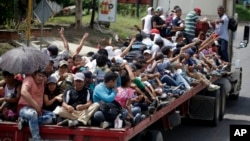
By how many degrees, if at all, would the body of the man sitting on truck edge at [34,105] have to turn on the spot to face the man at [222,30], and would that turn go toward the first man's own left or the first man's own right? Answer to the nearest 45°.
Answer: approximately 90° to the first man's own left

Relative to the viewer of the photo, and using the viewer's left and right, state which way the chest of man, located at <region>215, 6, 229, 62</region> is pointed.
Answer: facing the viewer and to the left of the viewer

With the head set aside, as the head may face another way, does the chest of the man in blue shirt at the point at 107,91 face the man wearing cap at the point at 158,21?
no

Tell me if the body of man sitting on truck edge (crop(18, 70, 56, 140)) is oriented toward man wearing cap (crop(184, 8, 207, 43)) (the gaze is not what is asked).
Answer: no

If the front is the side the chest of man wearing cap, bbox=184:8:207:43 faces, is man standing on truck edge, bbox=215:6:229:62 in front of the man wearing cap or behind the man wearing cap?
in front

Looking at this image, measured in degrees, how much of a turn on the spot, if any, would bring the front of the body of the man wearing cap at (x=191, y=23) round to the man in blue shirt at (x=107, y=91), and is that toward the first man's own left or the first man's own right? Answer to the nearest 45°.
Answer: approximately 90° to the first man's own right

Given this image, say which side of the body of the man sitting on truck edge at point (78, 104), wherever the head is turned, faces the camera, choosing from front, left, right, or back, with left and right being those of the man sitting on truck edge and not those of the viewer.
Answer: front

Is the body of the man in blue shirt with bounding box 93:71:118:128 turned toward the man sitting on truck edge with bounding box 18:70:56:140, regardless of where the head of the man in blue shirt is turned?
no

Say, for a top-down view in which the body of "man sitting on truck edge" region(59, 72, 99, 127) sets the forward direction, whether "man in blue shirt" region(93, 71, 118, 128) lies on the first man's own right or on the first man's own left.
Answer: on the first man's own left

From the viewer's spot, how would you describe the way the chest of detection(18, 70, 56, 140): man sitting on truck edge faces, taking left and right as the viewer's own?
facing the viewer and to the right of the viewer

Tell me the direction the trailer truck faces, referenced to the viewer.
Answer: facing away from the viewer and to the right of the viewer

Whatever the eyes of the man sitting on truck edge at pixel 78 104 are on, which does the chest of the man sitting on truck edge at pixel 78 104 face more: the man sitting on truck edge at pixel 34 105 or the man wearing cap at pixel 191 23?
the man sitting on truck edge

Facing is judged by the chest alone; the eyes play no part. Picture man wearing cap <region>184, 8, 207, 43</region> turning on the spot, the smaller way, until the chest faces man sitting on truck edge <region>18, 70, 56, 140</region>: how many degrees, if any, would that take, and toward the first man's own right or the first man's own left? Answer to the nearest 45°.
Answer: approximately 90° to the first man's own right
